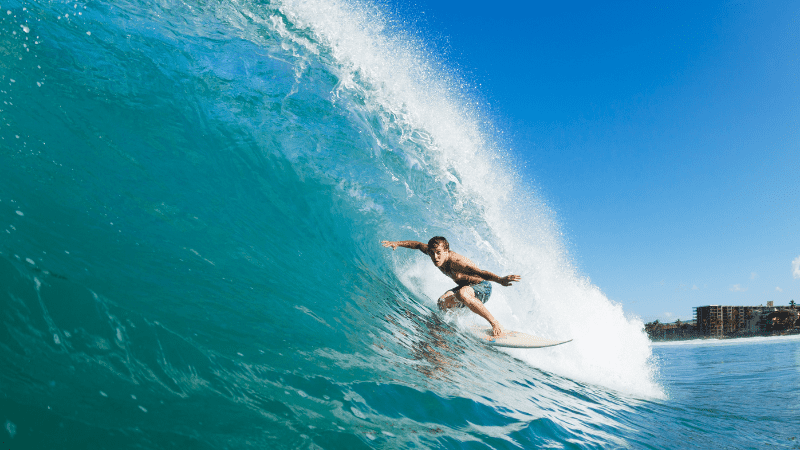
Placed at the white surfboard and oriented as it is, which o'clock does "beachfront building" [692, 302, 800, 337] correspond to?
The beachfront building is roughly at 10 o'clock from the white surfboard.

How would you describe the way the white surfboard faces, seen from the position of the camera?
facing to the right of the viewer
